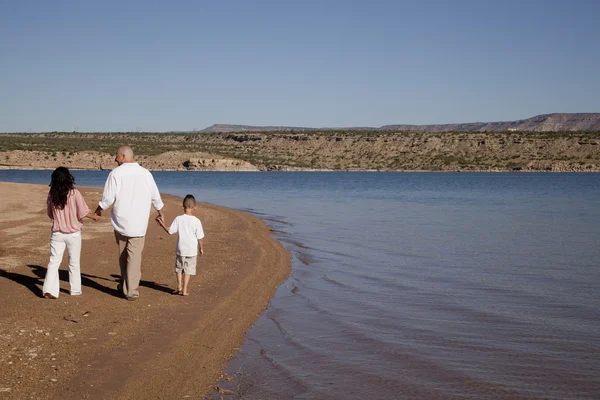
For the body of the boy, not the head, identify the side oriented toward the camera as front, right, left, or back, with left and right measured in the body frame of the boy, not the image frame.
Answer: back

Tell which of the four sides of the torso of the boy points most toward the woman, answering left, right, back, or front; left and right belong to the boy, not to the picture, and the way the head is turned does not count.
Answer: left

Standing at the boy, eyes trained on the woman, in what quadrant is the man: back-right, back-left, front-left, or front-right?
front-left

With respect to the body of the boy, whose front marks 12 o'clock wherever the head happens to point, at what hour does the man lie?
The man is roughly at 8 o'clock from the boy.

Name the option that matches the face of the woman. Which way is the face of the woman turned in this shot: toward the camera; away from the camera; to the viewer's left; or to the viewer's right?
away from the camera

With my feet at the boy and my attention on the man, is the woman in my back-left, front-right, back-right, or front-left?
front-right

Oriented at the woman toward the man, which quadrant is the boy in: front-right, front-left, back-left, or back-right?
front-left
